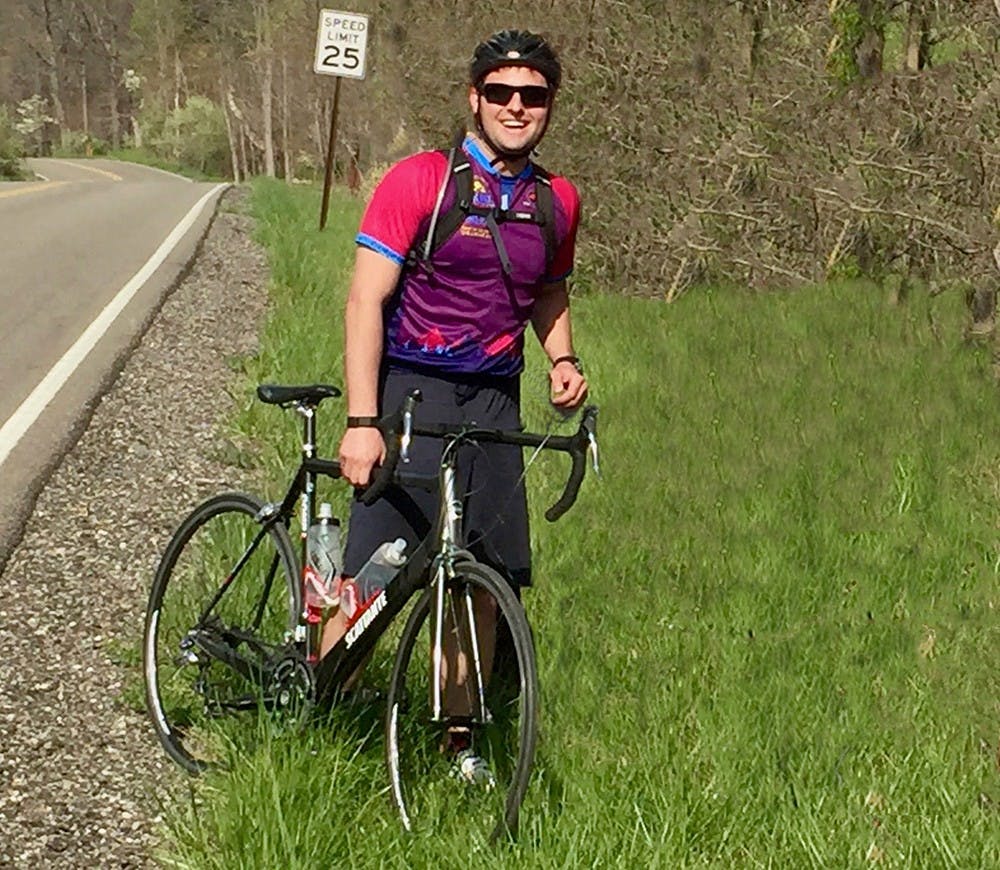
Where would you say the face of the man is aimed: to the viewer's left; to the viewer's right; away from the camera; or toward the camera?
toward the camera

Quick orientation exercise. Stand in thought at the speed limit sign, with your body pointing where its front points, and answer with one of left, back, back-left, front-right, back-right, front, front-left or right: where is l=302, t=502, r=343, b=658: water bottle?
front

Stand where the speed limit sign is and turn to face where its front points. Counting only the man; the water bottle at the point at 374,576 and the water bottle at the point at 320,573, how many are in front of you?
3

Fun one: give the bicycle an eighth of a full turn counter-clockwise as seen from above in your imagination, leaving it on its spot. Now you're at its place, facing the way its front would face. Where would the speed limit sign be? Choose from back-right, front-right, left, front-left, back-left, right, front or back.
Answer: left

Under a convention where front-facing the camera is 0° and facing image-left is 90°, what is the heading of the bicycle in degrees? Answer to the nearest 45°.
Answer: approximately 315°

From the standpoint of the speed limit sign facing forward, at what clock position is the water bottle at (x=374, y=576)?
The water bottle is roughly at 12 o'clock from the speed limit sign.

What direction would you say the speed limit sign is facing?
toward the camera
